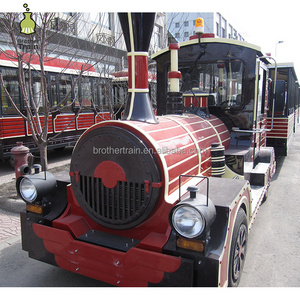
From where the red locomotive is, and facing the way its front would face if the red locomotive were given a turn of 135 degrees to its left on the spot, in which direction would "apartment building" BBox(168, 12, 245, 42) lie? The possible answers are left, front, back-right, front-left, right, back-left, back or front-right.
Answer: left

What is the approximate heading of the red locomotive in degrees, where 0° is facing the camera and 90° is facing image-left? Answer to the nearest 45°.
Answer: approximately 45°

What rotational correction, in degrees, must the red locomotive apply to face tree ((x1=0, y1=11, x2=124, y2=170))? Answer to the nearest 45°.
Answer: approximately 90° to its right
